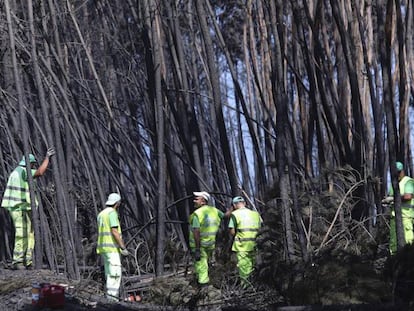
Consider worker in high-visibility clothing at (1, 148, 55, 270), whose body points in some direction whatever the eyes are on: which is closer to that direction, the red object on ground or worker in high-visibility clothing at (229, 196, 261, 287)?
the worker in high-visibility clothing

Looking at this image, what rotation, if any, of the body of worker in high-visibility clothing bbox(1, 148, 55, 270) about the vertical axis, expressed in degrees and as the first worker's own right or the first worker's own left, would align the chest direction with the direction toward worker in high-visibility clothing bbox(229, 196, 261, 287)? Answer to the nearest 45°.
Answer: approximately 90° to the first worker's own right

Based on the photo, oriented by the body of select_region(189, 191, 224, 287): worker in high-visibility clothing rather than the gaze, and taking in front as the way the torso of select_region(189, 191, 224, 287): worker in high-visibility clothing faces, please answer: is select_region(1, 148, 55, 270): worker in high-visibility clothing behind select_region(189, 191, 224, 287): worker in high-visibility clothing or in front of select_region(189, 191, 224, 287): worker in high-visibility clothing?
in front

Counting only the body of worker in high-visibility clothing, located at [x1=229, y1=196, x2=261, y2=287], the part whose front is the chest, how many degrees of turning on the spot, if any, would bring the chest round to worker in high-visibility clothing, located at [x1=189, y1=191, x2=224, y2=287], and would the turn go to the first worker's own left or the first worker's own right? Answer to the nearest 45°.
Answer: approximately 45° to the first worker's own left

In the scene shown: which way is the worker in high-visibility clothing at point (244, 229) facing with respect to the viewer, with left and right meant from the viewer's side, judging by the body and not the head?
facing away from the viewer and to the left of the viewer

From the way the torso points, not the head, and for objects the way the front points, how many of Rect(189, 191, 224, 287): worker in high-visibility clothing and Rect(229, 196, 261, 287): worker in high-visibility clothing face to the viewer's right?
0

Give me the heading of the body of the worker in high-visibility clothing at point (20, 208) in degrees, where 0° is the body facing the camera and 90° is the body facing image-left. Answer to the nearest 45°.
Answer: approximately 225°

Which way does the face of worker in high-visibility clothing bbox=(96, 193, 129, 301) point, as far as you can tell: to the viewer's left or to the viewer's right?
to the viewer's right

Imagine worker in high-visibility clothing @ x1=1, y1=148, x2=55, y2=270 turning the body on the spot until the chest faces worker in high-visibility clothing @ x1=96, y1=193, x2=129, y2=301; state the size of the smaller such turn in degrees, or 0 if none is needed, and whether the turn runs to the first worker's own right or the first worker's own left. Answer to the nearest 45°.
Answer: approximately 90° to the first worker's own right

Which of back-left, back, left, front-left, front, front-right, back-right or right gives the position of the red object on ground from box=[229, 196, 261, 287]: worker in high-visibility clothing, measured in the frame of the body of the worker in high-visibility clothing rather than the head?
left
